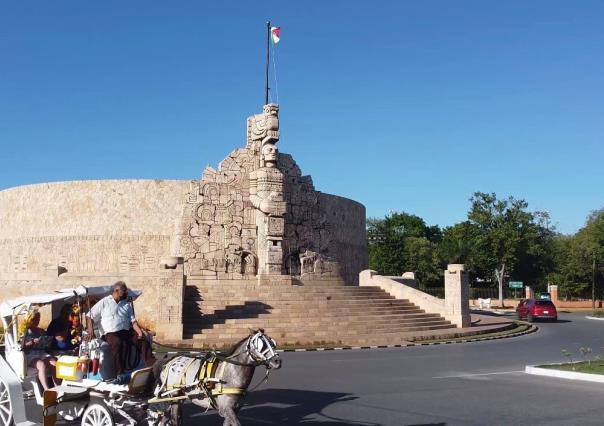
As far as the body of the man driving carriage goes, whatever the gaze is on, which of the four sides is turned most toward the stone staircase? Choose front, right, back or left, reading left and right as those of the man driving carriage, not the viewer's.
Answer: left

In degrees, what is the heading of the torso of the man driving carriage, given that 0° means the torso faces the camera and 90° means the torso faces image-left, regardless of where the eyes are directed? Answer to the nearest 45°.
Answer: approximately 315°

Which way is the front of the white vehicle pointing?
to the viewer's right

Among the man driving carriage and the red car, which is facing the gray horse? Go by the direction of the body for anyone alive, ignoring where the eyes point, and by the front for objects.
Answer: the man driving carriage

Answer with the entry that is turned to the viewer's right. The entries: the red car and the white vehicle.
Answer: the white vehicle

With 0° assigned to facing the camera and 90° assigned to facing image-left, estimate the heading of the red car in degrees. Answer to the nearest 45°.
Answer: approximately 135°

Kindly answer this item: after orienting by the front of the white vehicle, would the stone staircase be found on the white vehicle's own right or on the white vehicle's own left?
on the white vehicle's own left

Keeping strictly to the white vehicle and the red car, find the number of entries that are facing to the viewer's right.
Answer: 1

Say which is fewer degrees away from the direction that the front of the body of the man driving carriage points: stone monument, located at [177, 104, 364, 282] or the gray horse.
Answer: the gray horse

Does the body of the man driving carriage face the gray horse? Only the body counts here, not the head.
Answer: yes
